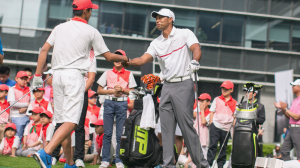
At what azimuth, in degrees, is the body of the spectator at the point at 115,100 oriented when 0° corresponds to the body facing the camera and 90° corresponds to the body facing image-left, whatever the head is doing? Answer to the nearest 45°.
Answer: approximately 0°

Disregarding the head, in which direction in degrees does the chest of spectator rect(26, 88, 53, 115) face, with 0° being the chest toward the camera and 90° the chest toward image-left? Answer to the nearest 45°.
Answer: approximately 0°

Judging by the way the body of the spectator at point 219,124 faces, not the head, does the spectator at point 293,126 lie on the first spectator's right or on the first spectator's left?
on the first spectator's left

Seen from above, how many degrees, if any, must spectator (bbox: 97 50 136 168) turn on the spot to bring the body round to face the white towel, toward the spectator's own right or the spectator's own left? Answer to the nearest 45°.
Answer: approximately 45° to the spectator's own left

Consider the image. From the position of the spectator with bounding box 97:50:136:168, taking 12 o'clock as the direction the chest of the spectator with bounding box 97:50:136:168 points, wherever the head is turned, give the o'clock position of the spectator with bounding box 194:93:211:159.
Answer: the spectator with bounding box 194:93:211:159 is roughly at 8 o'clock from the spectator with bounding box 97:50:136:168.
